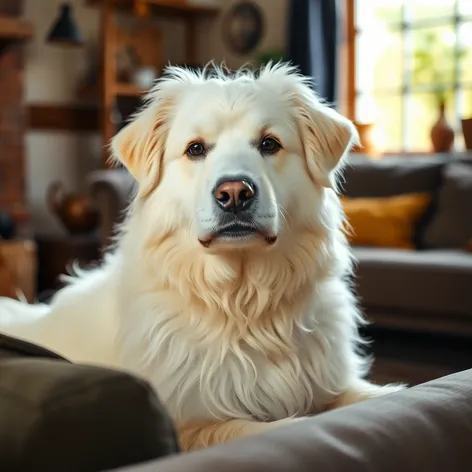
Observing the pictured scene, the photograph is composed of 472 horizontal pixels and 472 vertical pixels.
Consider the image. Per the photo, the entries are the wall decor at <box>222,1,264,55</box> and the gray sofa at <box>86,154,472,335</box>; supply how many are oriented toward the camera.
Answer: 2

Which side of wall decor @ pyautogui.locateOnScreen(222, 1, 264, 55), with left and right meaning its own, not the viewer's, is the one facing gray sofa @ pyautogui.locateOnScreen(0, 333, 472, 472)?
front

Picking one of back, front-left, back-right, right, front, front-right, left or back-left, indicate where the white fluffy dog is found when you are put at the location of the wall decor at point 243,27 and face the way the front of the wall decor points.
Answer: front

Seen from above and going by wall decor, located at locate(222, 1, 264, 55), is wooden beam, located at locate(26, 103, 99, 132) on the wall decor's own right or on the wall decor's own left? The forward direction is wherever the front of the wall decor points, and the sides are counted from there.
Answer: on the wall decor's own right

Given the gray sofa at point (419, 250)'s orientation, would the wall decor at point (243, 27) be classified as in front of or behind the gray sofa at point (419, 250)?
behind

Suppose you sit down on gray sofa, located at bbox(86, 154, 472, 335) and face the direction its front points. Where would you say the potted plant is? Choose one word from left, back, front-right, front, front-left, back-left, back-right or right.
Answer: back

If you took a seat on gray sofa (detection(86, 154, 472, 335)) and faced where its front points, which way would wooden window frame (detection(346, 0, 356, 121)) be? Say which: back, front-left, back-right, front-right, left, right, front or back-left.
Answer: back

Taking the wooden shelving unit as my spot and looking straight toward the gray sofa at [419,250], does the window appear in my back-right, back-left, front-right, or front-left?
front-left

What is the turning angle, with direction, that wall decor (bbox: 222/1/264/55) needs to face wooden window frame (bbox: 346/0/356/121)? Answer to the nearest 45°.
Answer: approximately 45° to its left

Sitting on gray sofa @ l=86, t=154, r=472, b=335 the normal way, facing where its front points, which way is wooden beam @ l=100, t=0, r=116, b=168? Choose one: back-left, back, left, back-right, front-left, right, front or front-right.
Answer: back-right

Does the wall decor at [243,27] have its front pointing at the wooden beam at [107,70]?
no

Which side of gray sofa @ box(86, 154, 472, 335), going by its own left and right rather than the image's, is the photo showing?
front

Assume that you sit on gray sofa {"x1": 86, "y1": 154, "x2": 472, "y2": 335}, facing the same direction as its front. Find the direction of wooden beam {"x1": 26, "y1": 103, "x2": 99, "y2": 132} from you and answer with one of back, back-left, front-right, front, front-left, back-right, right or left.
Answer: back-right

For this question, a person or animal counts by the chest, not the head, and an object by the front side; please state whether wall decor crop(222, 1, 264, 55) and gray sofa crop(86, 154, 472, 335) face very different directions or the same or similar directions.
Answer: same or similar directions

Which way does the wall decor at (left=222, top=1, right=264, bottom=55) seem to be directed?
toward the camera
